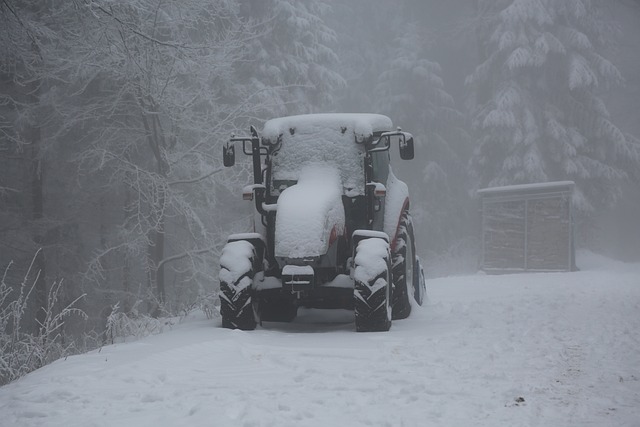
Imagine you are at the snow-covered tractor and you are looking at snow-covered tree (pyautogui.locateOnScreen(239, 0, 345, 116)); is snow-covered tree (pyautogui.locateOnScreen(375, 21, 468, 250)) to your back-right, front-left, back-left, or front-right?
front-right

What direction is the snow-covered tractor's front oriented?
toward the camera

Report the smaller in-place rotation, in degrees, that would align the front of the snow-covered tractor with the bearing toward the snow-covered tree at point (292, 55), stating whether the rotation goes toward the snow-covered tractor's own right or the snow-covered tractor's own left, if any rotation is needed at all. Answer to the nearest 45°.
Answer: approximately 180°

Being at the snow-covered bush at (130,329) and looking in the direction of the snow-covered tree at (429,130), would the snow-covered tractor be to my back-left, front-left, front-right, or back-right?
front-right

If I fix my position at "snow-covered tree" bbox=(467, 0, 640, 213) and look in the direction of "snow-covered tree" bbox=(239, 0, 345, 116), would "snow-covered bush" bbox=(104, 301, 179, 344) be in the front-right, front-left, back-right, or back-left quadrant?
front-left

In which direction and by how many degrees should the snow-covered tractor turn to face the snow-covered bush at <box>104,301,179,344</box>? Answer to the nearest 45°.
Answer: approximately 90° to its right

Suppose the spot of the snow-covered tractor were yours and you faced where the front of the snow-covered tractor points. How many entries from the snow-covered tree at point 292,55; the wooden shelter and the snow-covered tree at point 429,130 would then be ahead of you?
0

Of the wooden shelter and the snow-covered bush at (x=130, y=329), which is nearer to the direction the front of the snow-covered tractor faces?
the snow-covered bush

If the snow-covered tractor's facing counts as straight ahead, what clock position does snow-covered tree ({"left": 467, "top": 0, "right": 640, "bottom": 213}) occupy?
The snow-covered tree is roughly at 7 o'clock from the snow-covered tractor.
